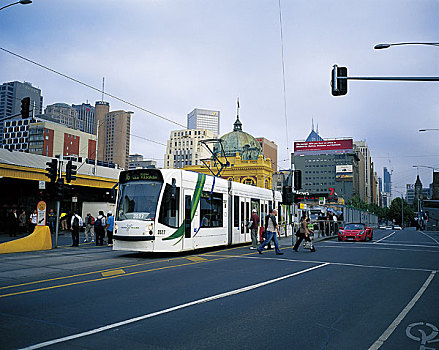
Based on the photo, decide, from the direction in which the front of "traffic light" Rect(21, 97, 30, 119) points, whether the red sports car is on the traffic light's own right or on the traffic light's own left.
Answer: on the traffic light's own left

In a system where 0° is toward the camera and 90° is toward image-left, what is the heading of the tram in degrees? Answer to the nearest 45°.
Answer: approximately 45°

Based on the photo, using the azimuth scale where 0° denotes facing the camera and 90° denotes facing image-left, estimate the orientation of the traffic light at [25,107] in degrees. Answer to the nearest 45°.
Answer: approximately 0°
